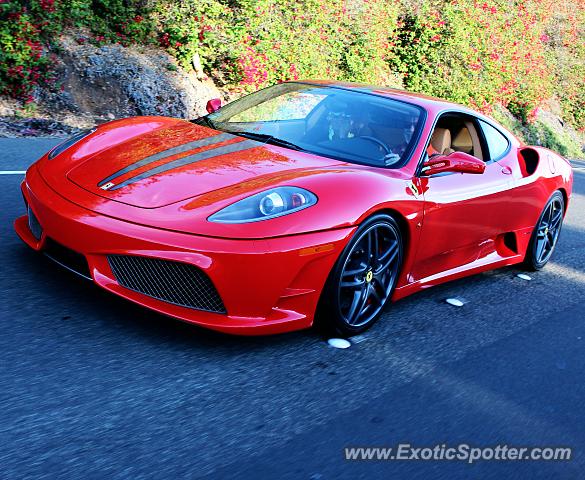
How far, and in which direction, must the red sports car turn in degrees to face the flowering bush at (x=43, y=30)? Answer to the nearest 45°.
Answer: approximately 90° to its right

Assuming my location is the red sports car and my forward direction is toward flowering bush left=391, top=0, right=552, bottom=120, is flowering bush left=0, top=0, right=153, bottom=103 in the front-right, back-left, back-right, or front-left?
front-left

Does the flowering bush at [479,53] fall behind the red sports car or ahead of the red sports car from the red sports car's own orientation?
behind

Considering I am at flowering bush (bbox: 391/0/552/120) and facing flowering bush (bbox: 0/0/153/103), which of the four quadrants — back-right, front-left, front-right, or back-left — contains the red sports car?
front-left

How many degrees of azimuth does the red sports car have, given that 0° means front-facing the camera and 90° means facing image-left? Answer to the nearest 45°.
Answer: approximately 45°
